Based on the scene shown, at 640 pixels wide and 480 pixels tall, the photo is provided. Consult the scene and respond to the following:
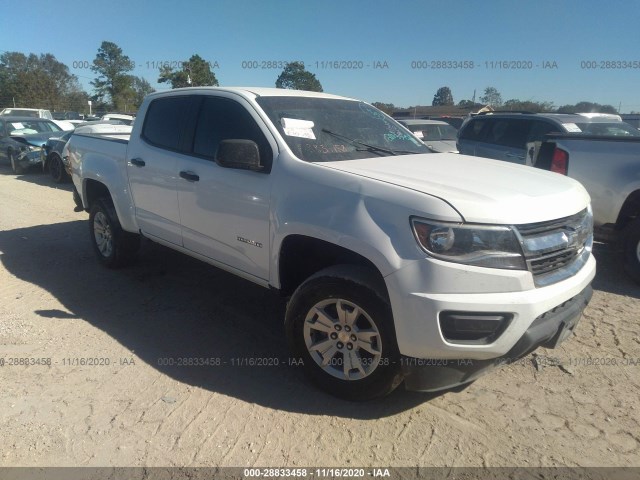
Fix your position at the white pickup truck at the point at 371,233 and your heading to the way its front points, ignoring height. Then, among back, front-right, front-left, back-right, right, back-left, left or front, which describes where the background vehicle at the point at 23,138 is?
back

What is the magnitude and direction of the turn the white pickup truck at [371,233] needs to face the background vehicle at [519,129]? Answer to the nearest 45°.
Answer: approximately 90° to its left

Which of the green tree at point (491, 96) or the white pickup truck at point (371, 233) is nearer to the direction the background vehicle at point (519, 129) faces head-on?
the white pickup truck

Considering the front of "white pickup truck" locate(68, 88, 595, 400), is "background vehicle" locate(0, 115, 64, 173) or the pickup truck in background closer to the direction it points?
the pickup truck in background

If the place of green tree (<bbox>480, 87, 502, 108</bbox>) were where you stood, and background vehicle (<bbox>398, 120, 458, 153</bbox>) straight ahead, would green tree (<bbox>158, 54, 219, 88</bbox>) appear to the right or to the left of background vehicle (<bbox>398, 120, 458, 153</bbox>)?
right

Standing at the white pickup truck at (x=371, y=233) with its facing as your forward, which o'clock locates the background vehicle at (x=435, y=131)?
The background vehicle is roughly at 8 o'clock from the white pickup truck.

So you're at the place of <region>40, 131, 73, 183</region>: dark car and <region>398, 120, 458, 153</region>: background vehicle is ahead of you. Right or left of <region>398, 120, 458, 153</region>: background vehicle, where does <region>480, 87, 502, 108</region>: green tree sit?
left

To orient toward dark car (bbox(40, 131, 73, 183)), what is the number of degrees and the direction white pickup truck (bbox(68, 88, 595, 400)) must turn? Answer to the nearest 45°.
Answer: approximately 180°

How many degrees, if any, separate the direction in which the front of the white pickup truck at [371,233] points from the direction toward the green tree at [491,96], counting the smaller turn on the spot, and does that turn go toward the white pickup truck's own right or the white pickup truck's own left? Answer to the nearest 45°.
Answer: approximately 135° to the white pickup truck's own left

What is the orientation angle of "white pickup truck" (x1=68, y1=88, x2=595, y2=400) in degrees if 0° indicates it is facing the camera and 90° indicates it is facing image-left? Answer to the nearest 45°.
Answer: approximately 315°
